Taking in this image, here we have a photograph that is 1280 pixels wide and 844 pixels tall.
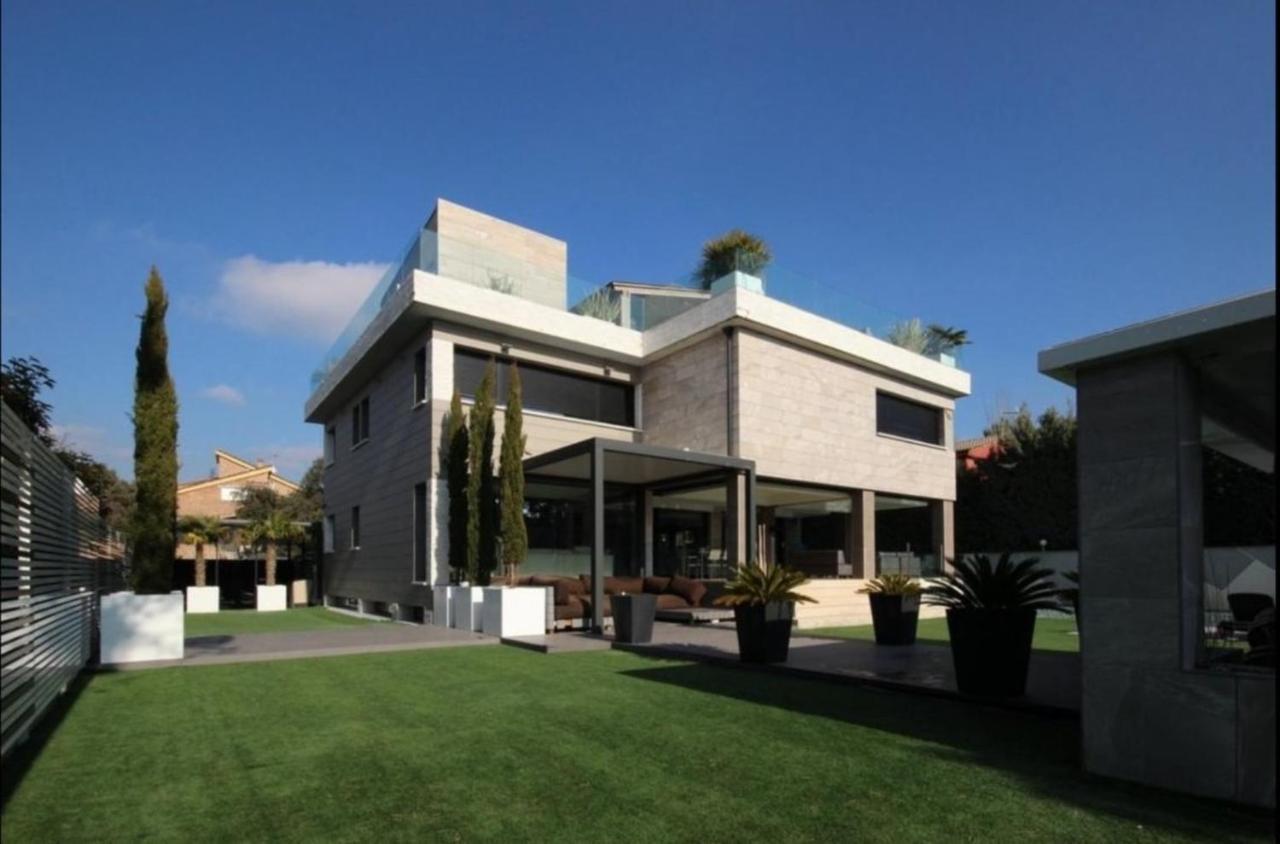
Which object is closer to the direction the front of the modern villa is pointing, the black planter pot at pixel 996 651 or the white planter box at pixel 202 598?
the black planter pot

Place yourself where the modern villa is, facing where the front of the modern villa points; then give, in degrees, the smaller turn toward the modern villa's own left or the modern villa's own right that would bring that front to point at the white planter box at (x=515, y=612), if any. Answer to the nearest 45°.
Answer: approximately 45° to the modern villa's own right

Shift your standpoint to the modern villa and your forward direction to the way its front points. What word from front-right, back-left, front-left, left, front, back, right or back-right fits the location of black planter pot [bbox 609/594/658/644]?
front-right

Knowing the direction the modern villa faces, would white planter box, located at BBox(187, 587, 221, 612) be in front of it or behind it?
behind

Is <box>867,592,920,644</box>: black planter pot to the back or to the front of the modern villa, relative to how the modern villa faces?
to the front

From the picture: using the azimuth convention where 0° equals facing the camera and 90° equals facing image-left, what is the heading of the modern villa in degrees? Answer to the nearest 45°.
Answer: approximately 315°
